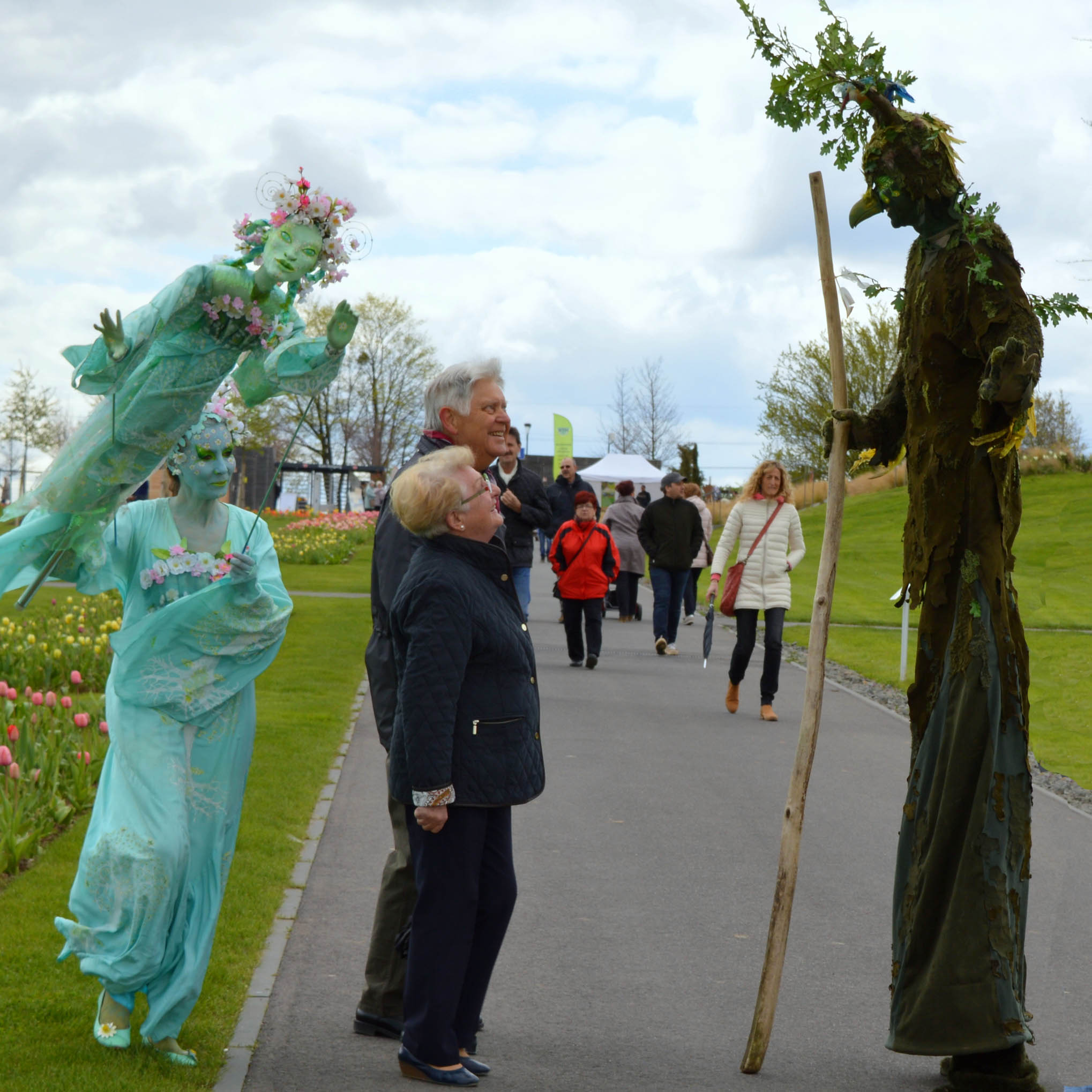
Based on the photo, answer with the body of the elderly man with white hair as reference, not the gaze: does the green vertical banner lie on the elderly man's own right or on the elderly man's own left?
on the elderly man's own left

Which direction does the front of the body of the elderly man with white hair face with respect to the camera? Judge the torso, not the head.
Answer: to the viewer's right

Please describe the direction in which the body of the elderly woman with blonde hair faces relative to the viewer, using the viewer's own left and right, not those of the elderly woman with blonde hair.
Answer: facing to the right of the viewer

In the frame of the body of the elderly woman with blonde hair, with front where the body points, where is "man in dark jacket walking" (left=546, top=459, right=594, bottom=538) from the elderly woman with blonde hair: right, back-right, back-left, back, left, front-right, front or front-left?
left

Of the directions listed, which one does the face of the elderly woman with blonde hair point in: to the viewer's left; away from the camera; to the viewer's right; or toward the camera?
to the viewer's right

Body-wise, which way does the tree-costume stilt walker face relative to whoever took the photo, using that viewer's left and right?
facing to the left of the viewer

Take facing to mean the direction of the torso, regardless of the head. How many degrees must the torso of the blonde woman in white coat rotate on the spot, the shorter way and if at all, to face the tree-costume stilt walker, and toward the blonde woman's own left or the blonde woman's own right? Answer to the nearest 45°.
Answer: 0° — they already face them

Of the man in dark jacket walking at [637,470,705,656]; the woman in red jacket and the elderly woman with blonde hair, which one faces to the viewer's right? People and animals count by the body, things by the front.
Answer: the elderly woman with blonde hair

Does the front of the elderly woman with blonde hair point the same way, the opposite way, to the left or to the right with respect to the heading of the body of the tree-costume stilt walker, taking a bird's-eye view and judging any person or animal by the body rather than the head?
the opposite way

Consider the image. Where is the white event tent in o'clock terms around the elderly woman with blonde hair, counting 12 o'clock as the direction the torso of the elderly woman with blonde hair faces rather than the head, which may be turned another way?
The white event tent is roughly at 9 o'clock from the elderly woman with blonde hair.

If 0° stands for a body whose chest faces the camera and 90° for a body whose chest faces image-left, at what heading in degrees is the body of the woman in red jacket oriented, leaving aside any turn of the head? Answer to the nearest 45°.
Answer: approximately 0°

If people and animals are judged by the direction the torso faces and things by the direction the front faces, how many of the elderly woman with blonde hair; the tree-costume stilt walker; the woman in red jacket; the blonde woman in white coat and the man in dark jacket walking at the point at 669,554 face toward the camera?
3

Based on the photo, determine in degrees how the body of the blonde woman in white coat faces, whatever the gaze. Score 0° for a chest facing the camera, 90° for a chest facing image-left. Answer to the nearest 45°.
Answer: approximately 0°

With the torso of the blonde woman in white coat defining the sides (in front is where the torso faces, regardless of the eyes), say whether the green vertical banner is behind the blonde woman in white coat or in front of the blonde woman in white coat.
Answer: behind

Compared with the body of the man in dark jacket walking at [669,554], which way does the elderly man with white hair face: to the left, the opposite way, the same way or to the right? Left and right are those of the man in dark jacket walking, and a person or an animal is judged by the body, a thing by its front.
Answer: to the left
